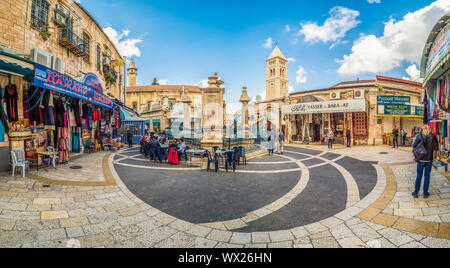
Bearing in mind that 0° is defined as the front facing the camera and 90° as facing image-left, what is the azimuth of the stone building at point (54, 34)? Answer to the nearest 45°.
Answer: approximately 315°

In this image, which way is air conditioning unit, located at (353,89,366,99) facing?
toward the camera

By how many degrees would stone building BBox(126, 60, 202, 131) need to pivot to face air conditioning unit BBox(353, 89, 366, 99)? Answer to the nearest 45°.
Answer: approximately 45° to its left

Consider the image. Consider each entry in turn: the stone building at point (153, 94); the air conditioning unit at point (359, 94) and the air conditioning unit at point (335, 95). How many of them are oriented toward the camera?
3

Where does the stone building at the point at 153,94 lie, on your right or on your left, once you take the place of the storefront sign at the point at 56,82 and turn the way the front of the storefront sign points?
on your left

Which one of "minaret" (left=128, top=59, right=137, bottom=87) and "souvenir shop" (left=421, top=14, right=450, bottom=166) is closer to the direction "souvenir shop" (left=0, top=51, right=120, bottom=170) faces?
the souvenir shop

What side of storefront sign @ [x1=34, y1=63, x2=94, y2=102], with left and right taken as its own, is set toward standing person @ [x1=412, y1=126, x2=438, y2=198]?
front

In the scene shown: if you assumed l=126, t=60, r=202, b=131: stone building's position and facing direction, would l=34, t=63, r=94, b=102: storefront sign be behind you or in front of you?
in front

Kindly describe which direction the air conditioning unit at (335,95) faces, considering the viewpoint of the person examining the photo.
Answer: facing the viewer

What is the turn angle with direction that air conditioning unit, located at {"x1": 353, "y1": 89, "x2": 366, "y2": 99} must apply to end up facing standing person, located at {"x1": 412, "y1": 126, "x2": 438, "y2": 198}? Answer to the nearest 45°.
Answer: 0° — it already faces them

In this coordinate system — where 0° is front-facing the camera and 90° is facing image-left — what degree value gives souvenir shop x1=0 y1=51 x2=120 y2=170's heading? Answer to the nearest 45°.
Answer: approximately 315°

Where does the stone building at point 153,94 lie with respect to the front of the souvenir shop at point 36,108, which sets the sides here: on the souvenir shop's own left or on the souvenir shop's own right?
on the souvenir shop's own left

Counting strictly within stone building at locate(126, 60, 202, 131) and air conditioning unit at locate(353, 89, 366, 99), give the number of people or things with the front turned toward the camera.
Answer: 2
